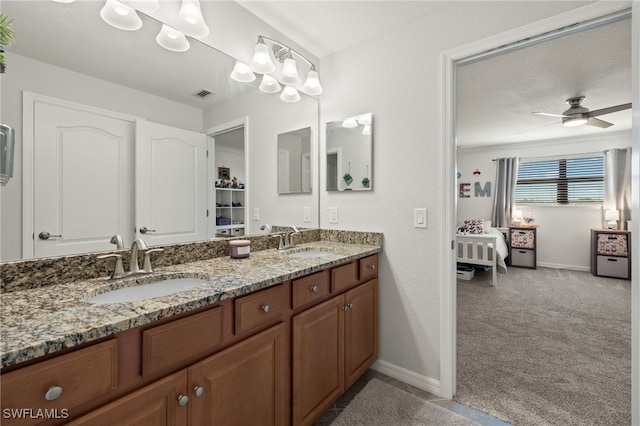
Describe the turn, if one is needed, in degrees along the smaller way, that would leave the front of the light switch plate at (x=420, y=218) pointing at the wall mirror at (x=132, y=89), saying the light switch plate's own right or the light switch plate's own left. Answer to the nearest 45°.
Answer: approximately 45° to the light switch plate's own right

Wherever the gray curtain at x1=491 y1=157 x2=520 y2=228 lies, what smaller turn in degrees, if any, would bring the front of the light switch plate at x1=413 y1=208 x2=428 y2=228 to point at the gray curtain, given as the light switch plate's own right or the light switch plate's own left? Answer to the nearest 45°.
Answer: approximately 180°

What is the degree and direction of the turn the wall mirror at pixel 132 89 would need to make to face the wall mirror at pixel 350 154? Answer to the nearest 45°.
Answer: approximately 45° to its left

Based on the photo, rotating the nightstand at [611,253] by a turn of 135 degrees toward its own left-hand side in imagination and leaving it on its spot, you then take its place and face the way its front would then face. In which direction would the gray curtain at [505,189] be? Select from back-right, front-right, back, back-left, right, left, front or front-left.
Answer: back-left

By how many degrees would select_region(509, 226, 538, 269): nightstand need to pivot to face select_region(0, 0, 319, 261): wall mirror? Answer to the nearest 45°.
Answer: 0° — it already faces it

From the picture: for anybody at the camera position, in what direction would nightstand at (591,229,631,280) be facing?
facing the viewer

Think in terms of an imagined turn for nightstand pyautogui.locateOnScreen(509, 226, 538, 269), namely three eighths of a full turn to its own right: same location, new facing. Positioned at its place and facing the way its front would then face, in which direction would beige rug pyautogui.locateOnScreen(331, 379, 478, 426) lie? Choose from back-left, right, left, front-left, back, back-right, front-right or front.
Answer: back-left

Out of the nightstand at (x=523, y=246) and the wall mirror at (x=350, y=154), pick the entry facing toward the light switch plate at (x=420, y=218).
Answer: the nightstand

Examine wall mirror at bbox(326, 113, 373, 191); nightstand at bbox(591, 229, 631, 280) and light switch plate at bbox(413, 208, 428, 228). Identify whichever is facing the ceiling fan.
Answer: the nightstand

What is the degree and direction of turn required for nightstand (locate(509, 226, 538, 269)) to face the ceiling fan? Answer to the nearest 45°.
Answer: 0° — it already faces it

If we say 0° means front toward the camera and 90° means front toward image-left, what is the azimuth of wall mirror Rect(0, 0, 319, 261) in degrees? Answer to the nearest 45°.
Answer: approximately 315°

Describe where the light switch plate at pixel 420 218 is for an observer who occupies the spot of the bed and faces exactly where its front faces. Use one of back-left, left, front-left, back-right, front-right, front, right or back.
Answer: front

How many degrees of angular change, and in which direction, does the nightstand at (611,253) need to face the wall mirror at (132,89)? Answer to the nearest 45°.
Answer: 0° — it already faces it
